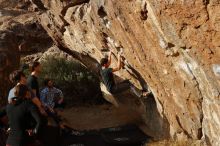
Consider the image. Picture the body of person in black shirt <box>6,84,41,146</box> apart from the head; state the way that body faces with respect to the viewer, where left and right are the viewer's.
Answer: facing away from the viewer and to the right of the viewer

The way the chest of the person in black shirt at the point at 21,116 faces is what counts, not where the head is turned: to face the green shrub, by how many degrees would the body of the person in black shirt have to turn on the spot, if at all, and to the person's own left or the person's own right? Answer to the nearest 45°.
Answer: approximately 45° to the person's own left

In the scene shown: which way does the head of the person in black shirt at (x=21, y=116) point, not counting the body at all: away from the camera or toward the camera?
away from the camera

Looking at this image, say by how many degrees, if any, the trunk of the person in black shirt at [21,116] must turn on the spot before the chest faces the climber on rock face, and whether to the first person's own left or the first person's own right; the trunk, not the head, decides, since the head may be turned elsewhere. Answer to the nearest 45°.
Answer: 0° — they already face them
